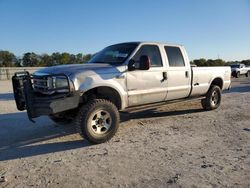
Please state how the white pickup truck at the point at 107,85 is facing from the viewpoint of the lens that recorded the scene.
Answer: facing the viewer and to the left of the viewer

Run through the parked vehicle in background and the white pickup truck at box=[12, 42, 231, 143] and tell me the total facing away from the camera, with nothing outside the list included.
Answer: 0

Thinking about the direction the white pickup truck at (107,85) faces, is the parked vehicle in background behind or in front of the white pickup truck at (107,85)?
behind

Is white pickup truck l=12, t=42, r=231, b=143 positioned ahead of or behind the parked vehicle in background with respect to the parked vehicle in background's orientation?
ahead
